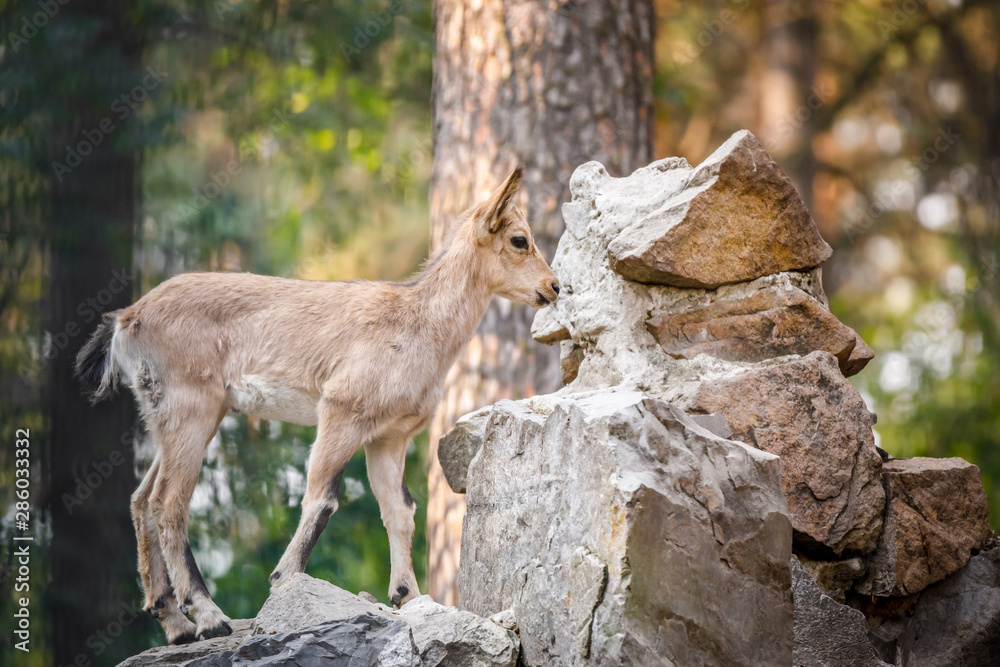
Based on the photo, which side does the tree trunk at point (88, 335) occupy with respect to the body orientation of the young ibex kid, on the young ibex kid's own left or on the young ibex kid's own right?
on the young ibex kid's own left

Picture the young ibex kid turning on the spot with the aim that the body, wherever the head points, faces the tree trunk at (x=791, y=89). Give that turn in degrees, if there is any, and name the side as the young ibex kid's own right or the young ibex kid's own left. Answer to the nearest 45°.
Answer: approximately 45° to the young ibex kid's own left

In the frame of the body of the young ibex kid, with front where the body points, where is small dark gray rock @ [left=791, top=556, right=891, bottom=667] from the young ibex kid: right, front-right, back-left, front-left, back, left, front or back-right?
front-right

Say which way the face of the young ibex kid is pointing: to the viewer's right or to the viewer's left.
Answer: to the viewer's right

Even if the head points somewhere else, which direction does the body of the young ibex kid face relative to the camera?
to the viewer's right

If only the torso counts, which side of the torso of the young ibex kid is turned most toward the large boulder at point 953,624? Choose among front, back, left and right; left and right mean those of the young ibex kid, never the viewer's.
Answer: front

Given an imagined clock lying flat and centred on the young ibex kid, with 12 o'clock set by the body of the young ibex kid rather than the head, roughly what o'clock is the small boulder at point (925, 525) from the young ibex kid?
The small boulder is roughly at 1 o'clock from the young ibex kid.
